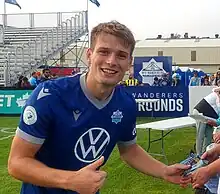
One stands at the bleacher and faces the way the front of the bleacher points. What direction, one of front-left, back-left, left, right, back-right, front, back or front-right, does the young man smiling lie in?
front-left

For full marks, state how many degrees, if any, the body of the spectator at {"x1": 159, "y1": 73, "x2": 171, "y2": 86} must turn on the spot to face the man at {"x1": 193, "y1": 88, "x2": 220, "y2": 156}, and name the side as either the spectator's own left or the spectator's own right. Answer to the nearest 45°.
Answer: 0° — they already face them

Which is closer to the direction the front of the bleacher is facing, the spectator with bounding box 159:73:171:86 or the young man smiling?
the young man smiling

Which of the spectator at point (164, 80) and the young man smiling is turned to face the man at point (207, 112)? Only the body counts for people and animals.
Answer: the spectator

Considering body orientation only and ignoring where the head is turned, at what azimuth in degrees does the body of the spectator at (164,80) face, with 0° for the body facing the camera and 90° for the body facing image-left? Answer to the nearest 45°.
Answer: approximately 0°

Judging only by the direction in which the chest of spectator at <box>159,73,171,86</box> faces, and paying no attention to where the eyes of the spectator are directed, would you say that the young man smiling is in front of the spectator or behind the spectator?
in front
